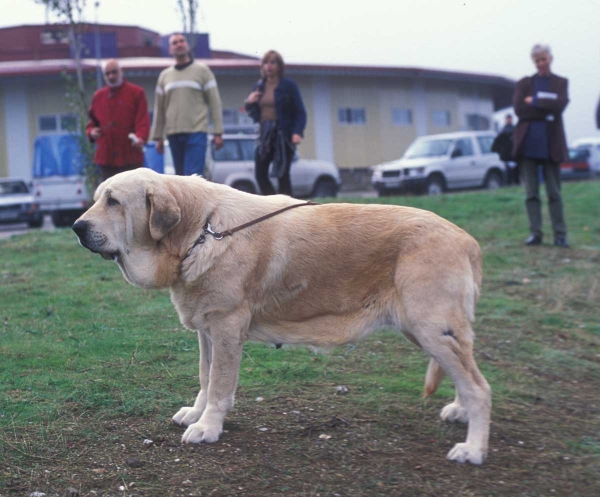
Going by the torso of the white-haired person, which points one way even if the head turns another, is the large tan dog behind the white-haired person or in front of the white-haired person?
in front

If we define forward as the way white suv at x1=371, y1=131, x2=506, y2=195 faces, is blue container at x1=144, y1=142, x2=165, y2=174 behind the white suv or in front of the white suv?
in front

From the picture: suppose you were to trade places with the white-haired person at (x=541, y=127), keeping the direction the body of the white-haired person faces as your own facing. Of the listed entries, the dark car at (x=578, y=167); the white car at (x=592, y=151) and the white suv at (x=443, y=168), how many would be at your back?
3

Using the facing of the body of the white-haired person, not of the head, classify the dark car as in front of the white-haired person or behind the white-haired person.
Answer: behind

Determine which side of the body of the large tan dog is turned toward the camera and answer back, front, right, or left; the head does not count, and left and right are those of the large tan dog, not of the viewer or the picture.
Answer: left

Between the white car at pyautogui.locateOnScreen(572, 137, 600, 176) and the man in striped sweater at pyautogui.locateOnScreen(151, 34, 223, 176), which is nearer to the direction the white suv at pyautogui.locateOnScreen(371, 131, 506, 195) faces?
the man in striped sweater

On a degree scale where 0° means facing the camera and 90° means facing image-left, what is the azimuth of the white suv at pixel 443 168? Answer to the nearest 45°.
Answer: approximately 45°

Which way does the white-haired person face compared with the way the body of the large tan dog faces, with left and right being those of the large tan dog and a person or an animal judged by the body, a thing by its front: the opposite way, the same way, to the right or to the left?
to the left

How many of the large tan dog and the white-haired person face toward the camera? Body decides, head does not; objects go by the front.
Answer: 1
